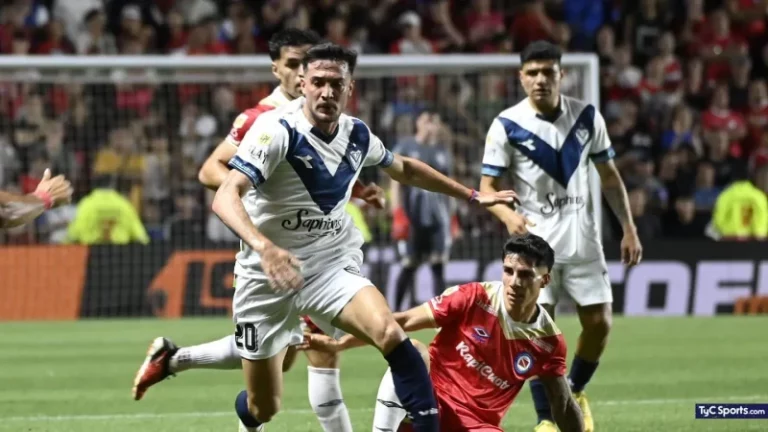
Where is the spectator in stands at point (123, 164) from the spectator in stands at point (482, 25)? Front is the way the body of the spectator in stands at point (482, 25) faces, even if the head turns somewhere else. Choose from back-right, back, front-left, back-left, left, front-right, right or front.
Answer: front-right

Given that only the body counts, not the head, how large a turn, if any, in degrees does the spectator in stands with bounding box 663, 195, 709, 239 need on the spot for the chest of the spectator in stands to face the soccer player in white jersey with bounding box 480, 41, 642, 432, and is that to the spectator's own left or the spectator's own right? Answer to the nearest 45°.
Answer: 0° — they already face them

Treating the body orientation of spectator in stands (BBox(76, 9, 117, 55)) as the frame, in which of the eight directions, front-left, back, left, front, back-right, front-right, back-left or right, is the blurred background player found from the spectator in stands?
front-left

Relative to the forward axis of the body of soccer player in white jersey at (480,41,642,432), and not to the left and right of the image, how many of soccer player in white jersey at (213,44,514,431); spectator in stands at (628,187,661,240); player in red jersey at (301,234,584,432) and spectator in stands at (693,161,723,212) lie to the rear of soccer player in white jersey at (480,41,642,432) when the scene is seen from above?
2

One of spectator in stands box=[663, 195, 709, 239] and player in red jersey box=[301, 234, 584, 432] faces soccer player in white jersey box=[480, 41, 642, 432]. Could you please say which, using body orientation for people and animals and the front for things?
the spectator in stands
